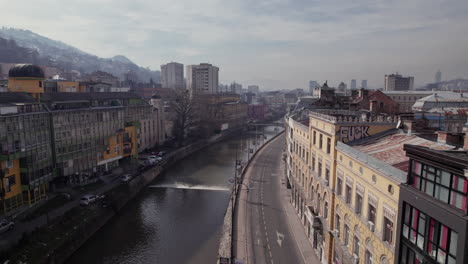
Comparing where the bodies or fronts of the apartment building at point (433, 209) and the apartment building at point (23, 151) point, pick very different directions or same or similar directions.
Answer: very different directions

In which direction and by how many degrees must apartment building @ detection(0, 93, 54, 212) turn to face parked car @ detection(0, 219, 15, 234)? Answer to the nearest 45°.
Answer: approximately 45° to its right

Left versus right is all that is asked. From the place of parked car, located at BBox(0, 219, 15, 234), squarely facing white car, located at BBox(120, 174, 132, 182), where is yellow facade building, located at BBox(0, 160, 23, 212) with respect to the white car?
left

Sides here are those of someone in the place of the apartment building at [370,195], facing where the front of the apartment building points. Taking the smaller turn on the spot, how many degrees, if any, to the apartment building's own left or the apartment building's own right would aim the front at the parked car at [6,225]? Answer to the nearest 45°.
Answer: approximately 45° to the apartment building's own right

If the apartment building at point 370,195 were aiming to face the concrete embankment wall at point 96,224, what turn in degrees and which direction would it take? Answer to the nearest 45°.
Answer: approximately 45° to its right

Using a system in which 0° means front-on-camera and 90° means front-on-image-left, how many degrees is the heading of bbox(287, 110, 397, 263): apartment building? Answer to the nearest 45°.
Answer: approximately 45°

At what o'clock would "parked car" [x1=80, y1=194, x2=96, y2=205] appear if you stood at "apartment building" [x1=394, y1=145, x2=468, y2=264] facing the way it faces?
The parked car is roughly at 2 o'clock from the apartment building.

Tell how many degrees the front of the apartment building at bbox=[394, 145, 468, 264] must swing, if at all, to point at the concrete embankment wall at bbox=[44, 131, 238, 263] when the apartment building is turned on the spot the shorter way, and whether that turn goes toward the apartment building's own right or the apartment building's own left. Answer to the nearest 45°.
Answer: approximately 45° to the apartment building's own right

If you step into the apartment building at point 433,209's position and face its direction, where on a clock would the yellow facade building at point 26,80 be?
The yellow facade building is roughly at 2 o'clock from the apartment building.

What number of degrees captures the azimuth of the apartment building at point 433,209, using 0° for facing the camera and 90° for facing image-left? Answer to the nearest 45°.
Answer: approximately 45°

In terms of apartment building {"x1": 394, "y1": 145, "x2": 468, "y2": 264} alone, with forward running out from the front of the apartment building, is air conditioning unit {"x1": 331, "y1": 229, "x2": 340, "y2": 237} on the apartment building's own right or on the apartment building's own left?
on the apartment building's own right

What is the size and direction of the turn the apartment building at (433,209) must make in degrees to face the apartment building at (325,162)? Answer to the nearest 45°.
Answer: approximately 90° to its right

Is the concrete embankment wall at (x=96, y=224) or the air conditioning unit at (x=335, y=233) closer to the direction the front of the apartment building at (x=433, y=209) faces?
the concrete embankment wall
